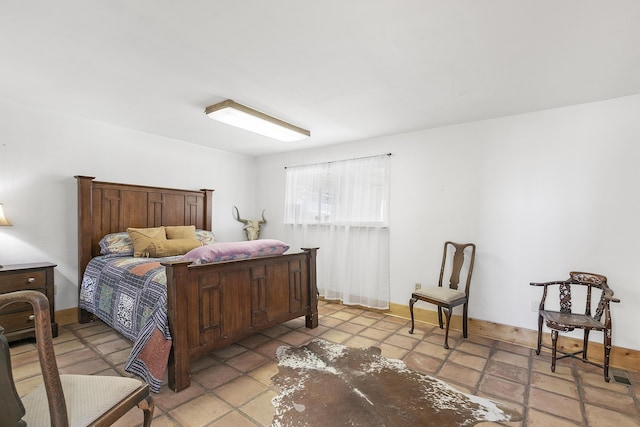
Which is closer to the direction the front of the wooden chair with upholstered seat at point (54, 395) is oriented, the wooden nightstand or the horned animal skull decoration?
the horned animal skull decoration

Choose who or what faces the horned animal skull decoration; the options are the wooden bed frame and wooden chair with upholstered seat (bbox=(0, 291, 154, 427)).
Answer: the wooden chair with upholstered seat

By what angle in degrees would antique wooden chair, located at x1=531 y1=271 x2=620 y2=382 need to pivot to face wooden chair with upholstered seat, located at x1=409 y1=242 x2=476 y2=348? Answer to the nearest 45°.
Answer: approximately 45° to its right

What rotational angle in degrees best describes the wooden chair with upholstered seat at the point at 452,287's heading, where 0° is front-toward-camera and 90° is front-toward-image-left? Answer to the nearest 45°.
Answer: approximately 45°

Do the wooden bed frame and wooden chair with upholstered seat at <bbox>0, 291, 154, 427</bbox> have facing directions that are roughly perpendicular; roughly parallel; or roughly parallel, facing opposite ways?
roughly perpendicular

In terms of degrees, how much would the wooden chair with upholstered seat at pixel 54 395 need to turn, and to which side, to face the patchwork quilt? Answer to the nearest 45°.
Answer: approximately 45° to its left

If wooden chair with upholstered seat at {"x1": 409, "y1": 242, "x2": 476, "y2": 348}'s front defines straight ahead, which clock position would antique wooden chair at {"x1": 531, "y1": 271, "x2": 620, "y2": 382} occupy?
The antique wooden chair is roughly at 8 o'clock from the wooden chair with upholstered seat.

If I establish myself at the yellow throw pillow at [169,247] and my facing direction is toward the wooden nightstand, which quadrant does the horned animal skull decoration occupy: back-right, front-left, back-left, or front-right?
back-right

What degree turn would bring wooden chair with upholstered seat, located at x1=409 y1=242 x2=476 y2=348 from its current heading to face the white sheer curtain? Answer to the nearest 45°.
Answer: approximately 45° to its right

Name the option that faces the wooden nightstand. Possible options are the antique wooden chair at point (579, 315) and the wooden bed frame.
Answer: the antique wooden chair
